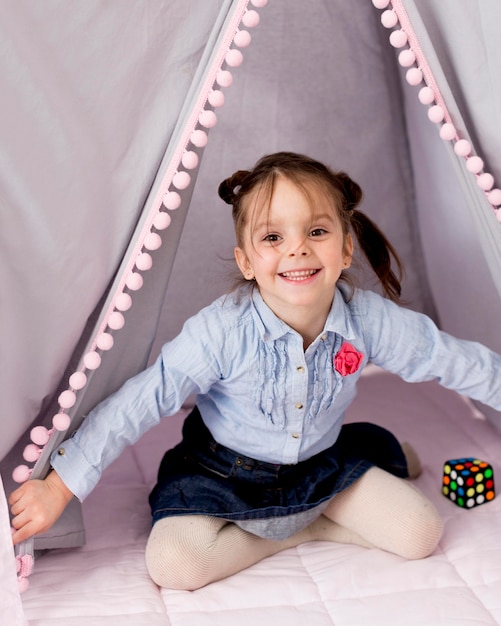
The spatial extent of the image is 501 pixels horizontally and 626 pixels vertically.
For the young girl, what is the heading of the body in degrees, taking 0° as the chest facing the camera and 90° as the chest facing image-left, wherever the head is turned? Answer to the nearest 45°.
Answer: approximately 0°

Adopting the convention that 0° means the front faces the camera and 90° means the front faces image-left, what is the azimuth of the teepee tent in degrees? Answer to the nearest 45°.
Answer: approximately 0°
